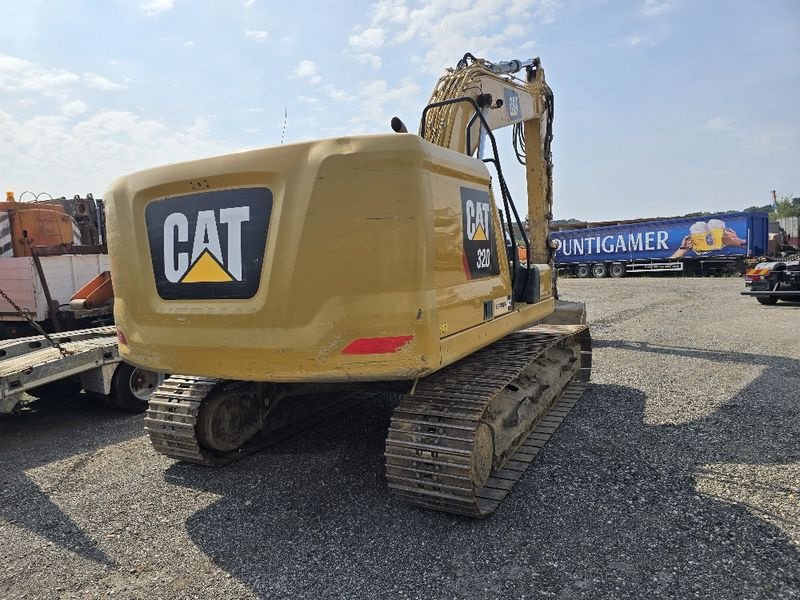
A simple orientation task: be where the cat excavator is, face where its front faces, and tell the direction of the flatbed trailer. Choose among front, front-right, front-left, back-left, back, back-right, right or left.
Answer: left

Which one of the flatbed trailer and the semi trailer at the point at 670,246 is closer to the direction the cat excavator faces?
the semi trailer

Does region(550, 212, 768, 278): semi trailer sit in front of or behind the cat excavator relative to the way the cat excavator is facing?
in front

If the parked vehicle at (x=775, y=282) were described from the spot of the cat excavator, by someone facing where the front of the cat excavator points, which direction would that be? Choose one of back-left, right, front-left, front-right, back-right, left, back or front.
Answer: front

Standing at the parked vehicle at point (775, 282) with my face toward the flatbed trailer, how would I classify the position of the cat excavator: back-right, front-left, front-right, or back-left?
front-left

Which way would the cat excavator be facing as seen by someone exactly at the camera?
facing away from the viewer and to the right of the viewer

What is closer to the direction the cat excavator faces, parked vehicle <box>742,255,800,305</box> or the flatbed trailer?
the parked vehicle
